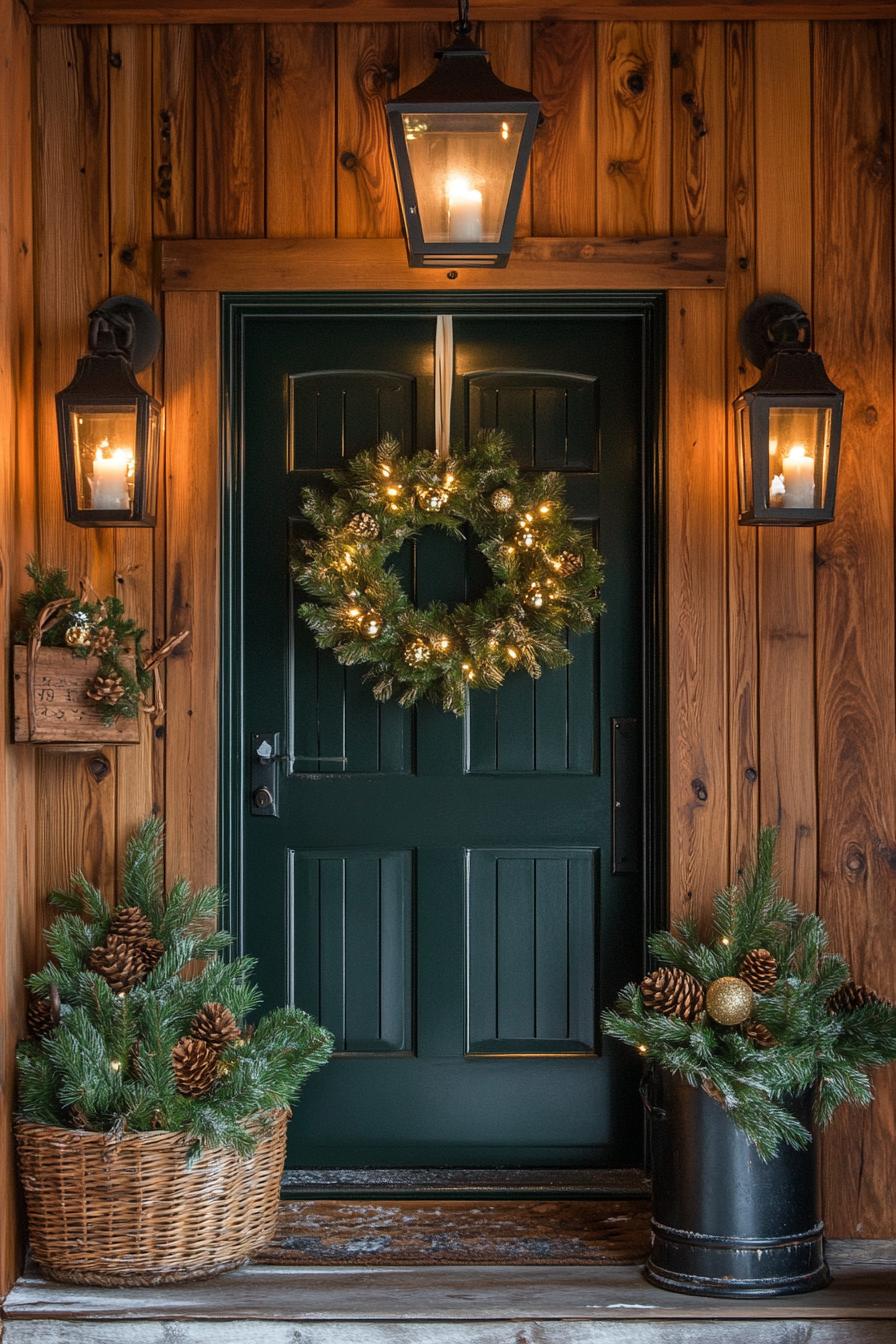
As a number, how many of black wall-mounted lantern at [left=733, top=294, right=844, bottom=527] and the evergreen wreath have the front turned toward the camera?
2

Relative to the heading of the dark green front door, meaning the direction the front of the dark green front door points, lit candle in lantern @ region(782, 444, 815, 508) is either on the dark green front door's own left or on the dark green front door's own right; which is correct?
on the dark green front door's own left

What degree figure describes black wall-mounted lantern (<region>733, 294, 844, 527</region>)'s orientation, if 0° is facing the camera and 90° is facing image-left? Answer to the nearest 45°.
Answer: approximately 0°
